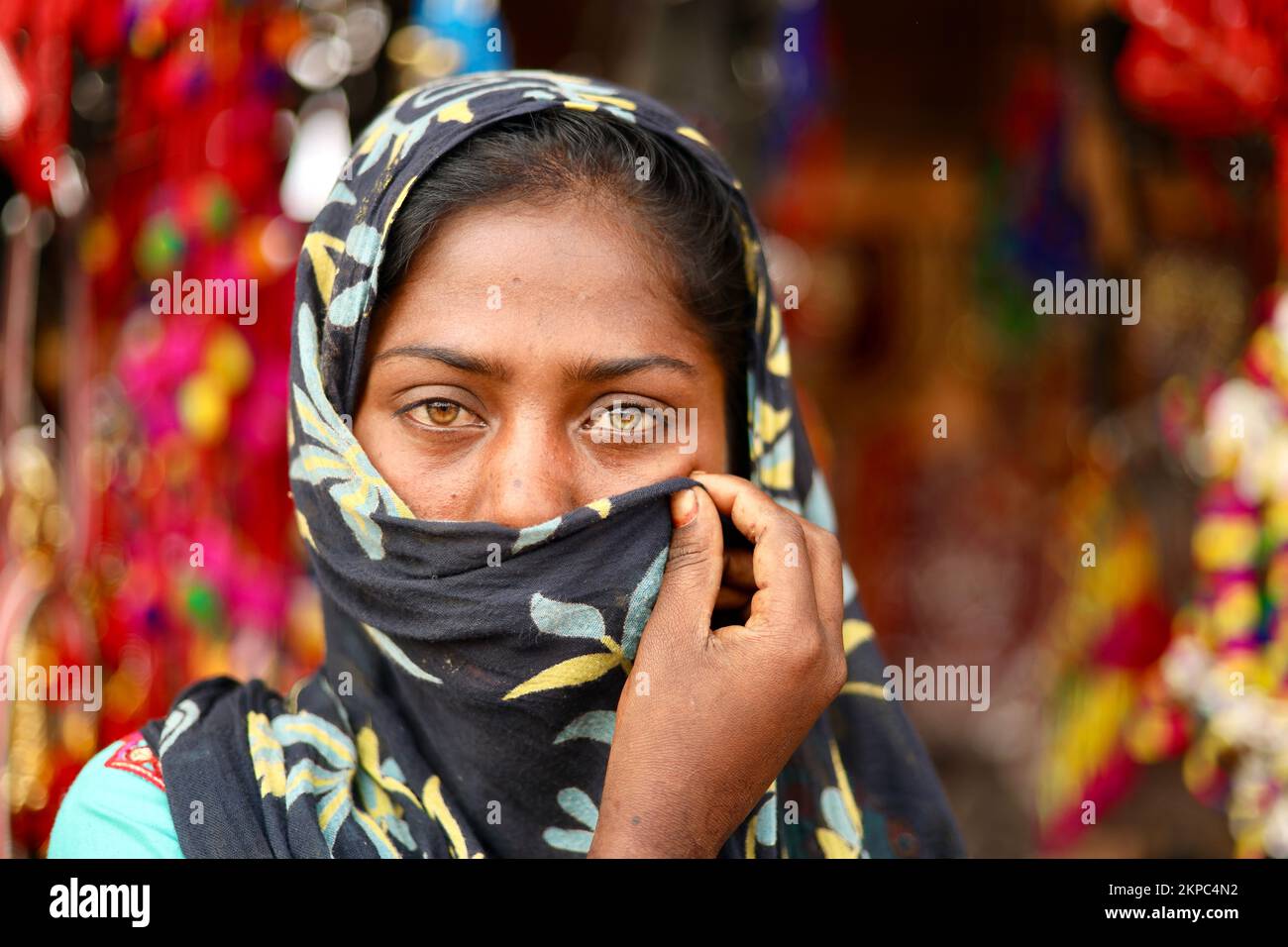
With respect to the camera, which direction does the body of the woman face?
toward the camera
